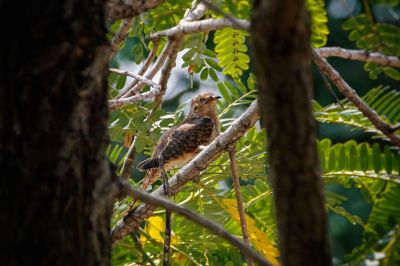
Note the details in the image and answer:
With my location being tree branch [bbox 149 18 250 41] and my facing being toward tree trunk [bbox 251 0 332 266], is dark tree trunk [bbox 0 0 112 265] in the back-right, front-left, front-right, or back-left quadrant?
front-right

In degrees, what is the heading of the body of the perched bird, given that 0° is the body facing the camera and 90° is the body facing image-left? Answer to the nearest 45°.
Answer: approximately 270°

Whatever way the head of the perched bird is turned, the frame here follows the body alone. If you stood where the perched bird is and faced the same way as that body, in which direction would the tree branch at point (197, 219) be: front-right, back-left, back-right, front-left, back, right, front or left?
right

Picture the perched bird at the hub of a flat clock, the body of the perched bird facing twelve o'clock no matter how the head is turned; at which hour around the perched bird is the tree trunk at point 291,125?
The tree trunk is roughly at 3 o'clock from the perched bird.
